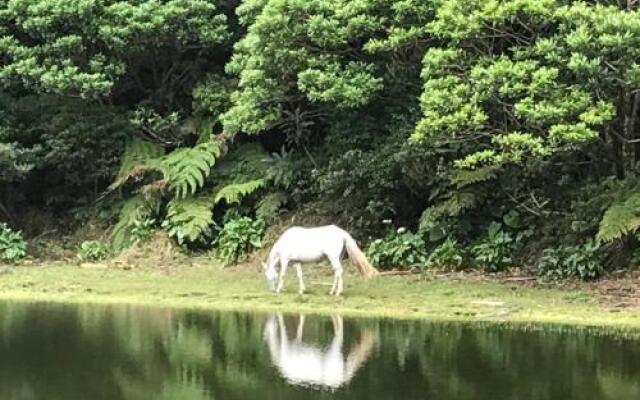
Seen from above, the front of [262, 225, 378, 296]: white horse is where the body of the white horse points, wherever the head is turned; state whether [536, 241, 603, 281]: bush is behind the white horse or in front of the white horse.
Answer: behind

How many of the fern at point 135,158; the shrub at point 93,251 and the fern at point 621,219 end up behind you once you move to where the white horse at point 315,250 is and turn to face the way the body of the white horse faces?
1

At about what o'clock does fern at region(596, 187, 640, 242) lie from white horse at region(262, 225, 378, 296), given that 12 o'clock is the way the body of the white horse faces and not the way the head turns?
The fern is roughly at 6 o'clock from the white horse.

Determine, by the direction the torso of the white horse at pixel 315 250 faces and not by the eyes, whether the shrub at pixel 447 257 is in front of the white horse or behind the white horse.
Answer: behind

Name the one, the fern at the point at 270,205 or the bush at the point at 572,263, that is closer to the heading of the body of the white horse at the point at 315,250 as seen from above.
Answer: the fern

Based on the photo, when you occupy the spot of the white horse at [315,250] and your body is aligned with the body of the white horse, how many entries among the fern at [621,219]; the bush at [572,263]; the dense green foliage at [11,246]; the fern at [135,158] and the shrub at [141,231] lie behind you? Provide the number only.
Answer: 2

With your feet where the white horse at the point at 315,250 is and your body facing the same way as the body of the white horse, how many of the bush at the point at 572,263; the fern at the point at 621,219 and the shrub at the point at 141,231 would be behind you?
2

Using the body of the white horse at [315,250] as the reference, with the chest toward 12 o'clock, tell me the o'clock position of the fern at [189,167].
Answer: The fern is roughly at 2 o'clock from the white horse.

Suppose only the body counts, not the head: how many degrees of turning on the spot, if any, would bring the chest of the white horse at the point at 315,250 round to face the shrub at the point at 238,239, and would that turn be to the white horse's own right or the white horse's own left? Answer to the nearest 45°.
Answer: approximately 90° to the white horse's own right

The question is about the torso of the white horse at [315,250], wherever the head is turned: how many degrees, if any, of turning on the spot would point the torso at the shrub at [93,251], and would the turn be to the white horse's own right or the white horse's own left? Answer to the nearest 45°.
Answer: approximately 45° to the white horse's own right

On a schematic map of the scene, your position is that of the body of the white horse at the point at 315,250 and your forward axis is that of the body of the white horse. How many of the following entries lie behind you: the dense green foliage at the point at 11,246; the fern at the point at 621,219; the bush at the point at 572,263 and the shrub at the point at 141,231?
2

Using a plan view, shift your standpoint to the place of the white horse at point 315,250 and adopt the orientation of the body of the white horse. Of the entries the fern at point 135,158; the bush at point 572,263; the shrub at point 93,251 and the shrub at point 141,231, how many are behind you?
1

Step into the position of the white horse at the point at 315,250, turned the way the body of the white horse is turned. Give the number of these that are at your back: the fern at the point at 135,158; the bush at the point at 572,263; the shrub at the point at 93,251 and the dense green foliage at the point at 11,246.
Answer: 1

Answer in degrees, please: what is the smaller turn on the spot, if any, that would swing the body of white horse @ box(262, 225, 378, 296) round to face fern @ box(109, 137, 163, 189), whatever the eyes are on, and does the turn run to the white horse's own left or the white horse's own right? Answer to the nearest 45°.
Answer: approximately 45° to the white horse's own right

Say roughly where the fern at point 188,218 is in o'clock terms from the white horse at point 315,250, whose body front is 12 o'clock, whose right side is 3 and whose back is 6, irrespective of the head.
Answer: The fern is roughly at 2 o'clock from the white horse.

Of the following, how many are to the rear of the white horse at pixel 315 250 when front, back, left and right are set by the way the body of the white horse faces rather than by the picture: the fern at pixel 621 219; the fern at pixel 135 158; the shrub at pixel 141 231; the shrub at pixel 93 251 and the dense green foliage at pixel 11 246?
1

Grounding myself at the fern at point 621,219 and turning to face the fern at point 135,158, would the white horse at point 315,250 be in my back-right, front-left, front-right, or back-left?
front-left

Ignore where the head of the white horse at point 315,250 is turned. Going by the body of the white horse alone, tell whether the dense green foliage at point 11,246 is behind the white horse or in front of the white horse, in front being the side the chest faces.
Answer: in front

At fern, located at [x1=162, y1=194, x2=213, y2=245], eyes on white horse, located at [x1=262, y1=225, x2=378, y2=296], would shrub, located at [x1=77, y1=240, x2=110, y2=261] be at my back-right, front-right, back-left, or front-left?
back-right

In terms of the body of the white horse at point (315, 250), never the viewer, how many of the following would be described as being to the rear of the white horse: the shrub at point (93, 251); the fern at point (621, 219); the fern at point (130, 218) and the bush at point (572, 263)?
2

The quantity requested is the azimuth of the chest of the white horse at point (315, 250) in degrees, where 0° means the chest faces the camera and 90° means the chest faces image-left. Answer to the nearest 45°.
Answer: approximately 90°

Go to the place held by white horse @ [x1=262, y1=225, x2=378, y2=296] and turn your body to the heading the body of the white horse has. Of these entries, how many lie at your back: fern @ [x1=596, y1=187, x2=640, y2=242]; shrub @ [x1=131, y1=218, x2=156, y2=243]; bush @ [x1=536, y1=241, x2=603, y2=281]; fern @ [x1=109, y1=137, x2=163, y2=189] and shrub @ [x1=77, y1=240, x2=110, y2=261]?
2
